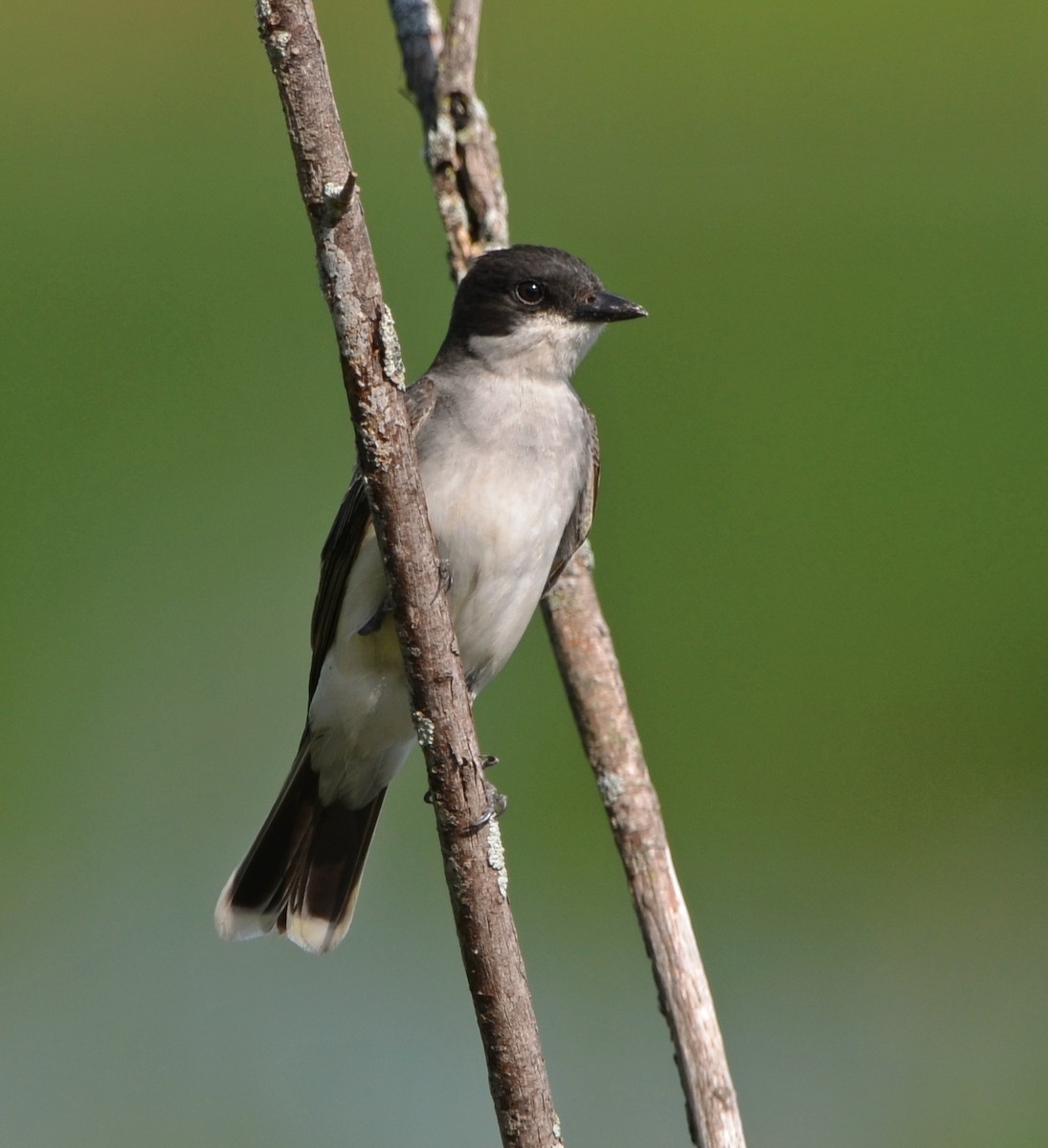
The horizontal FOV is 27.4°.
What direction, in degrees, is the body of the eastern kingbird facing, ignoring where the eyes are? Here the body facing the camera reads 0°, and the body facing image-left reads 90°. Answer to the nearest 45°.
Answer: approximately 315°
